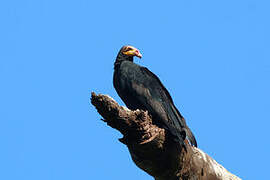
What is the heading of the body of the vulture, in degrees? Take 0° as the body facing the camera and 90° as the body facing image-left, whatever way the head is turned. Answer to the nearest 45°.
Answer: approximately 90°
